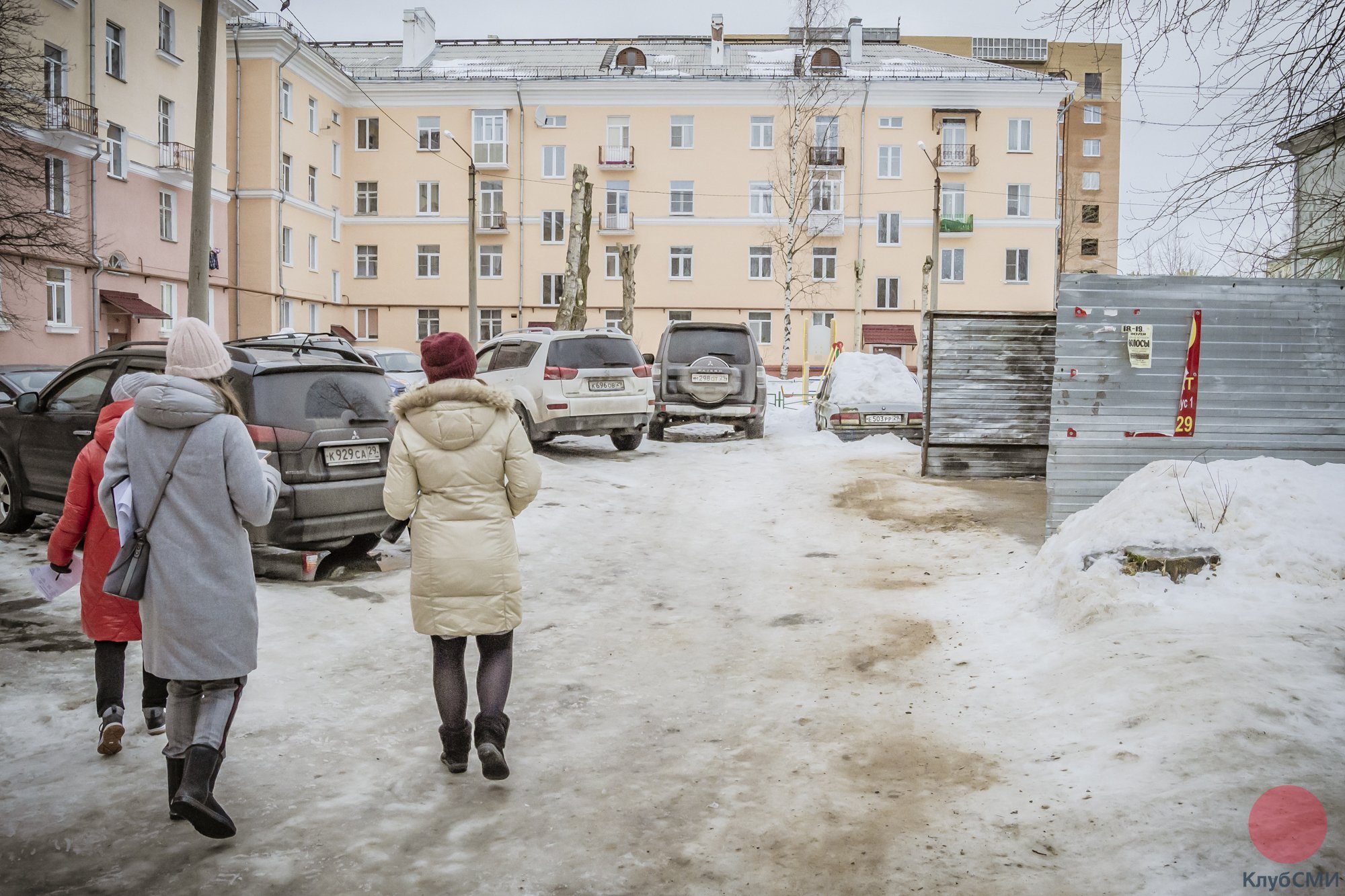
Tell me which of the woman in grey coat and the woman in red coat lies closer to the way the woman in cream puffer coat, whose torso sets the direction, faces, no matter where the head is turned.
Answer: the woman in red coat

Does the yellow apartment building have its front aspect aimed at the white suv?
yes

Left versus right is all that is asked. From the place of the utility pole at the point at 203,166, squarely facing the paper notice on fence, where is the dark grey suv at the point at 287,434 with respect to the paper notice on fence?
right

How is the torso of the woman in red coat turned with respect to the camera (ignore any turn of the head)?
away from the camera

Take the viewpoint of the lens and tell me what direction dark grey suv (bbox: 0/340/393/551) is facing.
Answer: facing away from the viewer and to the left of the viewer

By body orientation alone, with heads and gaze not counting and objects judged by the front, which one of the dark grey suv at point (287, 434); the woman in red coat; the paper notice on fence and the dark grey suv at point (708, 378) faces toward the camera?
the paper notice on fence

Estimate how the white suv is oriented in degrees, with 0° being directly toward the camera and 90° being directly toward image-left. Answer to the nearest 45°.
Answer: approximately 135°

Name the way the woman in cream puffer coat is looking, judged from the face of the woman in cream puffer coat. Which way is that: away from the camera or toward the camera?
away from the camera

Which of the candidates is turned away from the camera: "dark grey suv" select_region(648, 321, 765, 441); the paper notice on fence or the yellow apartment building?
the dark grey suv

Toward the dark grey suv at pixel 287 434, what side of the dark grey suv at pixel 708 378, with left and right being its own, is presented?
back

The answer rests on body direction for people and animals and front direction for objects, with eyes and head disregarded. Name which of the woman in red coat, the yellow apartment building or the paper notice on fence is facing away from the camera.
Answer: the woman in red coat

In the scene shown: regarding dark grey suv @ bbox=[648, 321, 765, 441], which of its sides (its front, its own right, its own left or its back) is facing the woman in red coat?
back

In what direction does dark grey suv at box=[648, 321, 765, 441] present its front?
away from the camera
